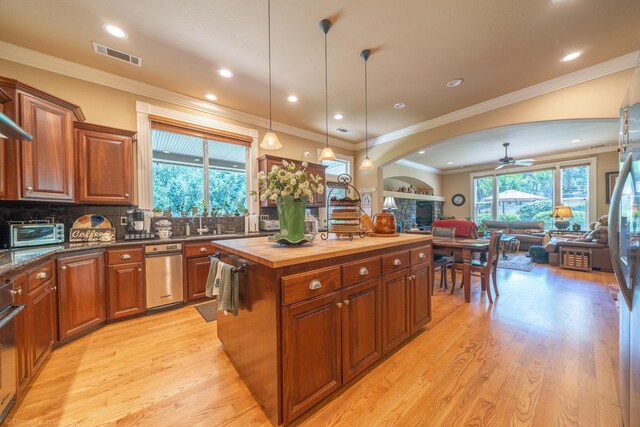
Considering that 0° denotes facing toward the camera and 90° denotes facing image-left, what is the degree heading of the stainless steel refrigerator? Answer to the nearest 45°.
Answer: approximately 90°

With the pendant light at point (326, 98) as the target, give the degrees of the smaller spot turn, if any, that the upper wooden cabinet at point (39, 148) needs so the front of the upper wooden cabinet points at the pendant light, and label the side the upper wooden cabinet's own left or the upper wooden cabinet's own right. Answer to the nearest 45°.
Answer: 0° — it already faces it

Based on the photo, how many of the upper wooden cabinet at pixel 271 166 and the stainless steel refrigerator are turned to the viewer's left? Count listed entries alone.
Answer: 1

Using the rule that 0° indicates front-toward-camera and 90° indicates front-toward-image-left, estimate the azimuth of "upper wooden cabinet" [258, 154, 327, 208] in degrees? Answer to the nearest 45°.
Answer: approximately 315°

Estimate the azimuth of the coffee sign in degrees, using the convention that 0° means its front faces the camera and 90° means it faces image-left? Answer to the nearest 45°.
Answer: approximately 0°

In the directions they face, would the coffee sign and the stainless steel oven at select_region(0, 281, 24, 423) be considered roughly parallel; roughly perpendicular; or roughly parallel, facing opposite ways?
roughly perpendicular

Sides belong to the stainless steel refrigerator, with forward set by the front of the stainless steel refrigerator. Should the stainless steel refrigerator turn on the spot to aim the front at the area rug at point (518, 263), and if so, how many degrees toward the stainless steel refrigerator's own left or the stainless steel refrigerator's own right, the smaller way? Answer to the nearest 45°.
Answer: approximately 90° to the stainless steel refrigerator's own right

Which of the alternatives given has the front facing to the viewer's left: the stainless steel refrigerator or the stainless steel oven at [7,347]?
the stainless steel refrigerator

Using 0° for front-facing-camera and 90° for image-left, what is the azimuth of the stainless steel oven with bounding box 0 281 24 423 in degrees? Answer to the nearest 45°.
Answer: approximately 270°

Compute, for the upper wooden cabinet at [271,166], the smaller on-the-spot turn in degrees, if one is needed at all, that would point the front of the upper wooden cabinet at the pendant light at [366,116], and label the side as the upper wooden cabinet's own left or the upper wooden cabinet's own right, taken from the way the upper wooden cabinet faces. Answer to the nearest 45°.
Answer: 0° — it already faces it
